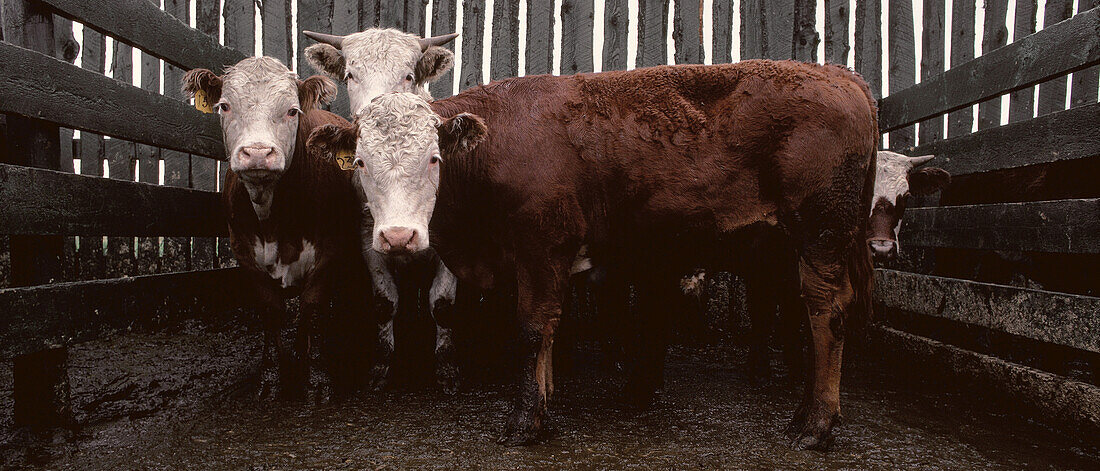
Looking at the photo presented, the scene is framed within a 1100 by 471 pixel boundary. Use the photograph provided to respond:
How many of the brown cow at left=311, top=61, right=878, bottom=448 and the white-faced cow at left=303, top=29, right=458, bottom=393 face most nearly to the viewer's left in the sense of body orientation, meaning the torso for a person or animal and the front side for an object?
1

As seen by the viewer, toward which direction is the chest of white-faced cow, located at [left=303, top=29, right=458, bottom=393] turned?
toward the camera

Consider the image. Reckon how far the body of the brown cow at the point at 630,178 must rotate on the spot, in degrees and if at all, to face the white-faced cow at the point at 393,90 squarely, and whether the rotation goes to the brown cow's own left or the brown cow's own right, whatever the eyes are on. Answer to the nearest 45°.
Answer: approximately 45° to the brown cow's own right

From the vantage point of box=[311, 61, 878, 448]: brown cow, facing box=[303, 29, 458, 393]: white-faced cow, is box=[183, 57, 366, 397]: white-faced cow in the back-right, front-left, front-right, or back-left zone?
front-left

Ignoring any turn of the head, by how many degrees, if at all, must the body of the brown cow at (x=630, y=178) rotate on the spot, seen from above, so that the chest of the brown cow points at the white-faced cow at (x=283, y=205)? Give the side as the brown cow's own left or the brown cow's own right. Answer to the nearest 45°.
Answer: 0° — it already faces it

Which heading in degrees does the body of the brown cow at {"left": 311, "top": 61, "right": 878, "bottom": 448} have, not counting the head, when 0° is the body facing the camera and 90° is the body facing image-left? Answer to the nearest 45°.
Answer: approximately 90°

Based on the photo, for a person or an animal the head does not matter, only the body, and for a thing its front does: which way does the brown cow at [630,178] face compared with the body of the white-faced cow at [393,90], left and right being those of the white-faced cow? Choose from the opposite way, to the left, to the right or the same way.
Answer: to the right

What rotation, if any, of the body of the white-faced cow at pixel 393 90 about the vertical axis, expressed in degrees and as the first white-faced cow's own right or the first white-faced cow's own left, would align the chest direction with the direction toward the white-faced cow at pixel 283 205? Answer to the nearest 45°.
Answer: approximately 45° to the first white-faced cow's own right

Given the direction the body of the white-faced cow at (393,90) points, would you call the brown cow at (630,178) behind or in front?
in front
